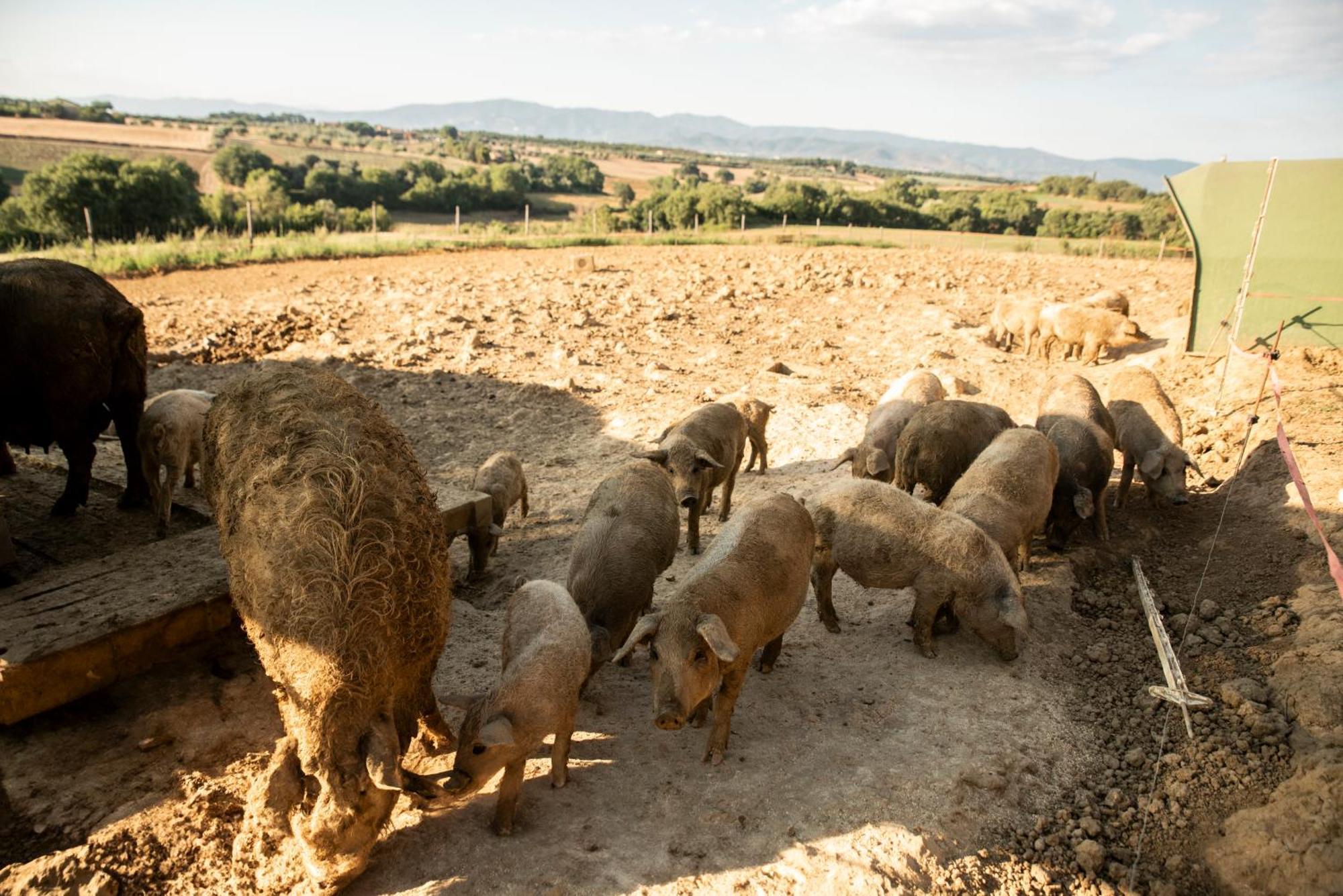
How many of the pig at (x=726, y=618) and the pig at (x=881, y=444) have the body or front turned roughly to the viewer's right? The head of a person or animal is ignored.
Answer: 0

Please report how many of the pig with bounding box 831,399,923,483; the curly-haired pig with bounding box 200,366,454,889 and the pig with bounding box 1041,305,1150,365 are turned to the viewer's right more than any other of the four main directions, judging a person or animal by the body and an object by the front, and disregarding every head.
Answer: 1

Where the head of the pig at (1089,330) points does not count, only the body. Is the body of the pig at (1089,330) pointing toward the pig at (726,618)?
no

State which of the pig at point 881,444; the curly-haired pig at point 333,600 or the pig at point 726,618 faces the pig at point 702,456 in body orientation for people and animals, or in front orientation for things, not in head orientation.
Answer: the pig at point 881,444

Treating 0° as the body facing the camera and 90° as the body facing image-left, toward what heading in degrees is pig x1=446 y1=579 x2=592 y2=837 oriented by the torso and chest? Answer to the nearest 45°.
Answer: approximately 45°

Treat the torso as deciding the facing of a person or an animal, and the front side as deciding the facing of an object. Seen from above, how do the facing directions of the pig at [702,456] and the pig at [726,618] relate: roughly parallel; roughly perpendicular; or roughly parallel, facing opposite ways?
roughly parallel

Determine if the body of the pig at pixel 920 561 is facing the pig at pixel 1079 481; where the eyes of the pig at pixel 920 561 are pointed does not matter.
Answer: no

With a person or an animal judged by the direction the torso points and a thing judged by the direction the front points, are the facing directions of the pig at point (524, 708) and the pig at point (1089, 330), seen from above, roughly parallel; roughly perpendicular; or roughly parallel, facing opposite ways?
roughly perpendicular

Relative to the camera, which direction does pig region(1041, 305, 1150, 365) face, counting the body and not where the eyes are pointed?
to the viewer's right

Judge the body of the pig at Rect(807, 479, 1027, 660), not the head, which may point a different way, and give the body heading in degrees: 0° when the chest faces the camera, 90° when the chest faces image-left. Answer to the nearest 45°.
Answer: approximately 315°
